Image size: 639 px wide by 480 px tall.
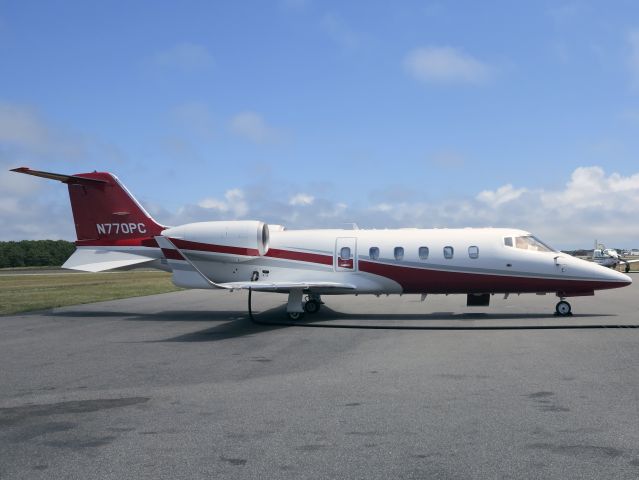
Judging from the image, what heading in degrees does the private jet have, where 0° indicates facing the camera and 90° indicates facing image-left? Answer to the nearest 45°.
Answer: approximately 270°
